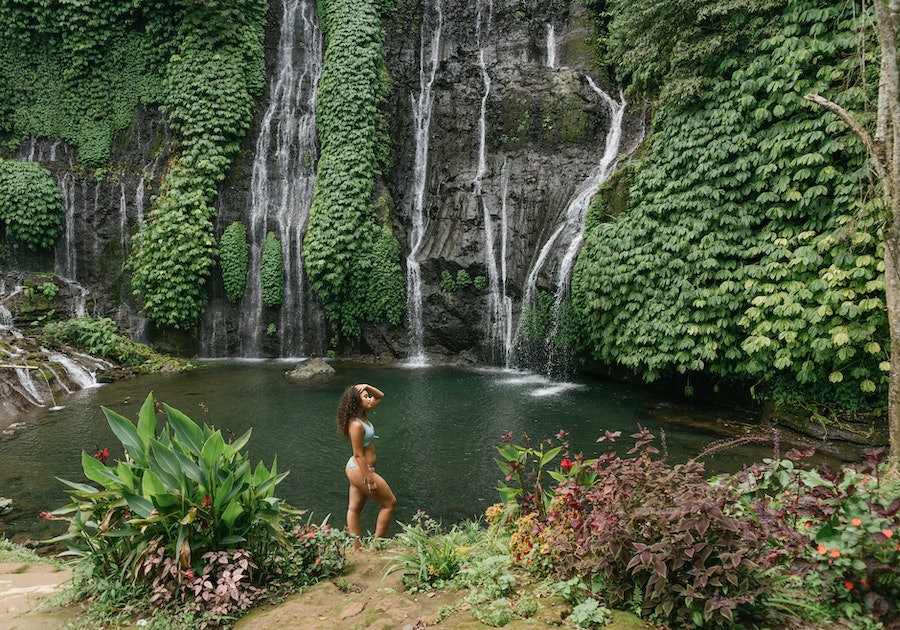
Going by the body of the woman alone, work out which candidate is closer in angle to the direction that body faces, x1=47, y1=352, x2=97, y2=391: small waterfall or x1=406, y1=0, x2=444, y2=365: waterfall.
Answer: the waterfall

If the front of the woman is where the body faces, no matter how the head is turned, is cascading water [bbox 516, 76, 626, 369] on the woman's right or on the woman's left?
on the woman's left

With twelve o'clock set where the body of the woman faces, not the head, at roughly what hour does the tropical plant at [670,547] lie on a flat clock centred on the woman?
The tropical plant is roughly at 2 o'clock from the woman.

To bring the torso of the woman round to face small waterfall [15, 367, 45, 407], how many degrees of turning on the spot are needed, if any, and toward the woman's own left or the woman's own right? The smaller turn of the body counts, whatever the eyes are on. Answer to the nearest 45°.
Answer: approximately 135° to the woman's own left

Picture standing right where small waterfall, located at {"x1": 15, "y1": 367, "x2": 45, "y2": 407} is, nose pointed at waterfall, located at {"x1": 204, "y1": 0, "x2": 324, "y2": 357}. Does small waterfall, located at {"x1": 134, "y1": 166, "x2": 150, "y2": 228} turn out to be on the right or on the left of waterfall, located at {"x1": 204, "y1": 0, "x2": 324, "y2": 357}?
left

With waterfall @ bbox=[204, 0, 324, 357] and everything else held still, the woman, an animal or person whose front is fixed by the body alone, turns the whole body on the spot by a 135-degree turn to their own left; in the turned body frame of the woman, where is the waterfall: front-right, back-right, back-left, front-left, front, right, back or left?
front-right

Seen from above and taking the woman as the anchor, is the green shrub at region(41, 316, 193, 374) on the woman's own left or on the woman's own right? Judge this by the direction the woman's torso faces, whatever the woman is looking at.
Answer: on the woman's own left

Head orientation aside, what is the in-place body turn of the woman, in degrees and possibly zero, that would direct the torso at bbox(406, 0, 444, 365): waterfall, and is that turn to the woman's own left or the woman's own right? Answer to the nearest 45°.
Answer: approximately 90° to the woman's own left

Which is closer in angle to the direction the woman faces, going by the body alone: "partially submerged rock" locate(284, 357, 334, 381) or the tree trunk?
the tree trunk

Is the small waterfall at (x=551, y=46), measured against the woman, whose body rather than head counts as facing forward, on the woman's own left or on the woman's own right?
on the woman's own left

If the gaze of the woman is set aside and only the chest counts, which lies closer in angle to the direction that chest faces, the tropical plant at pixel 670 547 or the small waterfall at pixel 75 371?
the tropical plant

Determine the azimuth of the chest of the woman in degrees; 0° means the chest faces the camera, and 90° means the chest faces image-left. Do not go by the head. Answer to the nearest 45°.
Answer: approximately 270°

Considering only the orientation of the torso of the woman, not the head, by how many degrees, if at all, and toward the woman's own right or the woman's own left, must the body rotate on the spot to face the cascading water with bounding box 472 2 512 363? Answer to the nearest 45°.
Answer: approximately 90° to the woman's own left

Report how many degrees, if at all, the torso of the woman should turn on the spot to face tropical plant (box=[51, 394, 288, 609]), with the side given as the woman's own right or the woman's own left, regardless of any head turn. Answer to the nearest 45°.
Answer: approximately 135° to the woman's own right
